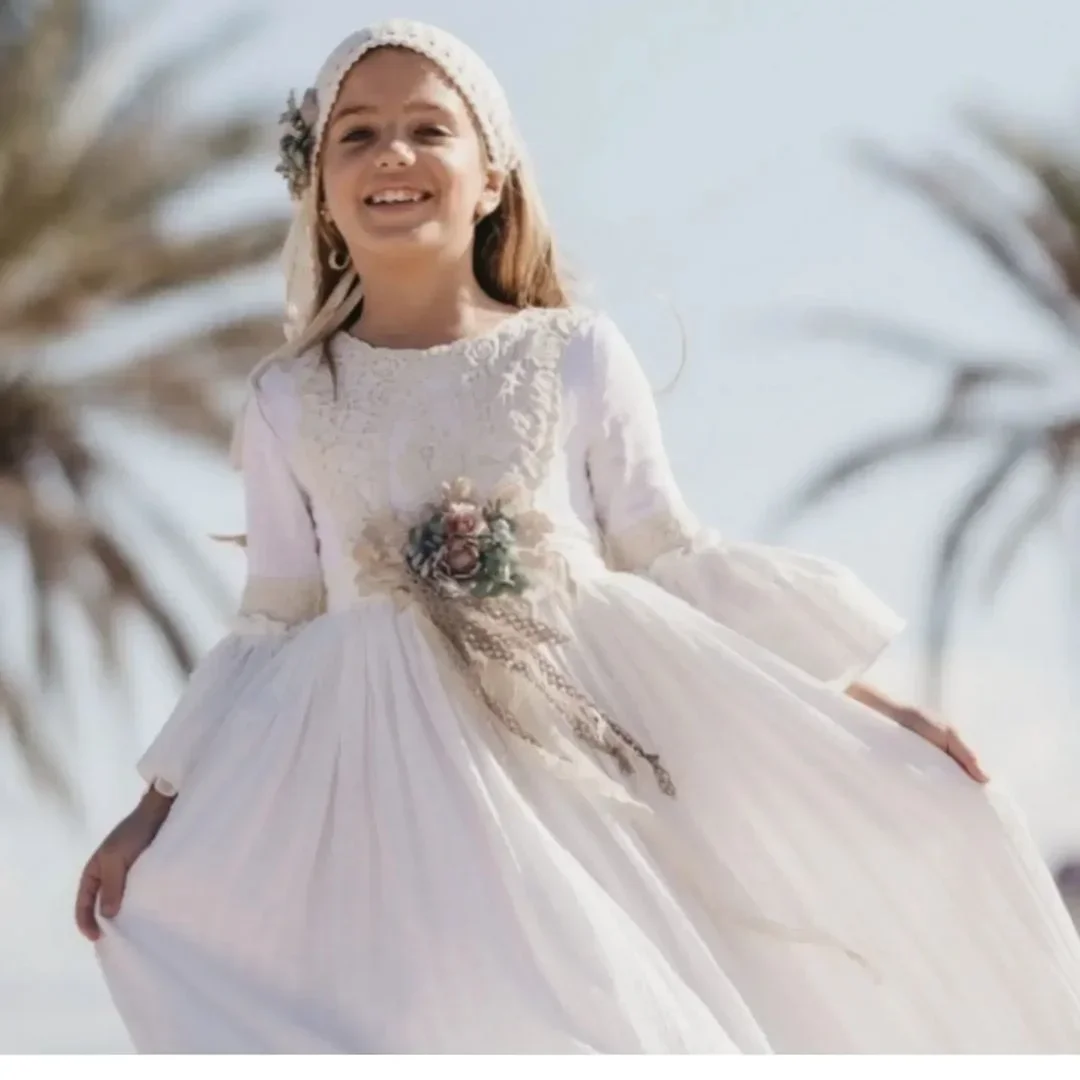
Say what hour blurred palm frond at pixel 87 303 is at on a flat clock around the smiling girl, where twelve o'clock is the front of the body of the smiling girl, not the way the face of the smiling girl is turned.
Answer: The blurred palm frond is roughly at 5 o'clock from the smiling girl.

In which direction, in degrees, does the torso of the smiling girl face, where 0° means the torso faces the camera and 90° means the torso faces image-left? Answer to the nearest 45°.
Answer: approximately 0°
